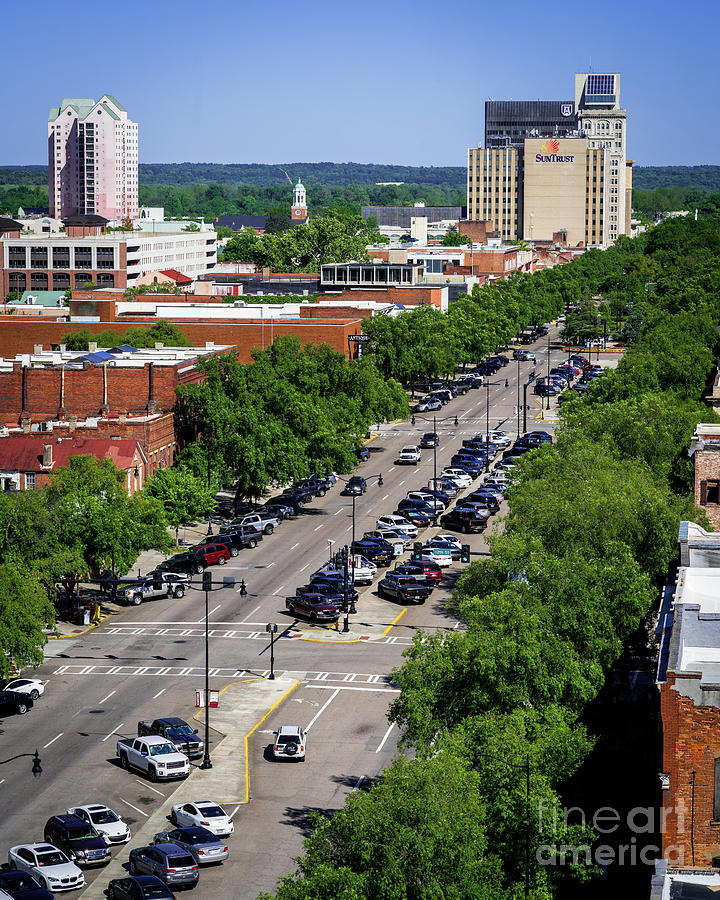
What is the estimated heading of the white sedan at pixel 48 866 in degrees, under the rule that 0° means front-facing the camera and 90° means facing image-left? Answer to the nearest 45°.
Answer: approximately 315°

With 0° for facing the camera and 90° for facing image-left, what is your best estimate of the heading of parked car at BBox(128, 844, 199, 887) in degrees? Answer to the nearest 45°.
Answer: approximately 135°

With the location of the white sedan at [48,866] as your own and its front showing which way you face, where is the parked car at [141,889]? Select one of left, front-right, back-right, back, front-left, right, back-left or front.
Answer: front

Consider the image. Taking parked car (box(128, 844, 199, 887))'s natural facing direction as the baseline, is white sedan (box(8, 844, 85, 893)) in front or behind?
in front

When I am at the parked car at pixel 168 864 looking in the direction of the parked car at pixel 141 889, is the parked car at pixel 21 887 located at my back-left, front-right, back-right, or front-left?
front-right

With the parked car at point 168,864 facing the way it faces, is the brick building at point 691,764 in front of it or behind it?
behind

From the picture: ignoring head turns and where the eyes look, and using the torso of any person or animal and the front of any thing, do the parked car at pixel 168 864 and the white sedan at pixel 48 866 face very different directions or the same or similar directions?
very different directions

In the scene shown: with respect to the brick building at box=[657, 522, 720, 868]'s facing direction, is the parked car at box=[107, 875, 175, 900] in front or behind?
in front

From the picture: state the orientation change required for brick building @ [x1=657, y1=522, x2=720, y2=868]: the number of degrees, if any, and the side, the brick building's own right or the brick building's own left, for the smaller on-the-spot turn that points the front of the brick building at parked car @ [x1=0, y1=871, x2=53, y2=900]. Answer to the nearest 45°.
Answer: approximately 45° to the brick building's own left

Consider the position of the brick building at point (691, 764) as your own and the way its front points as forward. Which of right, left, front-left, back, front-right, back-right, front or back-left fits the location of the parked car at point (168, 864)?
front-right

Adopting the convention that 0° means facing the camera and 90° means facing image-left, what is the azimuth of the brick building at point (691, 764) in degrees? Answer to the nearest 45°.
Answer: approximately 90°
